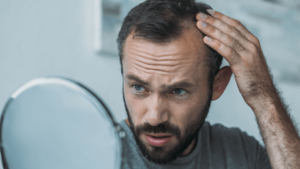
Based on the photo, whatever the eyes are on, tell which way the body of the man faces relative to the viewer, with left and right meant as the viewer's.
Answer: facing the viewer and to the left of the viewer

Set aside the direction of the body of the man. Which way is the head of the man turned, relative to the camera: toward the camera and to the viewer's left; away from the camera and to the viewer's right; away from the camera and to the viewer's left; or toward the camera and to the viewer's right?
toward the camera and to the viewer's left

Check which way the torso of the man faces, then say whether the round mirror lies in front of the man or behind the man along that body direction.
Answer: in front
